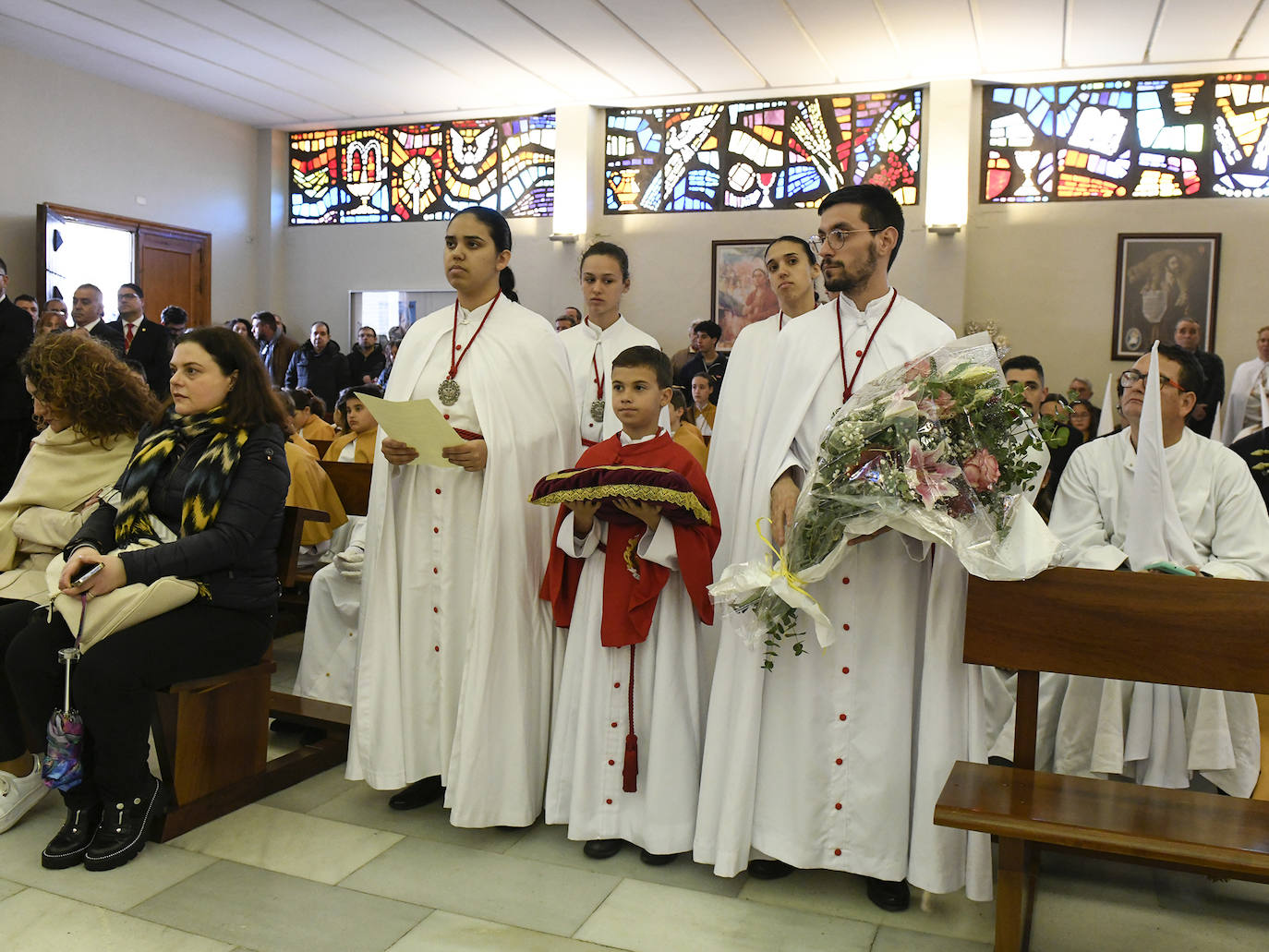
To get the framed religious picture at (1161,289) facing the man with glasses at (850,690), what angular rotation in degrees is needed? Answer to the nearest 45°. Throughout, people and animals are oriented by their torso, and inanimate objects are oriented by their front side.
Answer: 0° — it already faces them

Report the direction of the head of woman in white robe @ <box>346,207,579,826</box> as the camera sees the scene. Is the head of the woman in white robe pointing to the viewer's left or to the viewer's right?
to the viewer's left

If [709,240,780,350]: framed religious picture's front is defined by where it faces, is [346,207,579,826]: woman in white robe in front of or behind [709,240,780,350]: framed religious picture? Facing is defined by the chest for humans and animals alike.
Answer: in front
